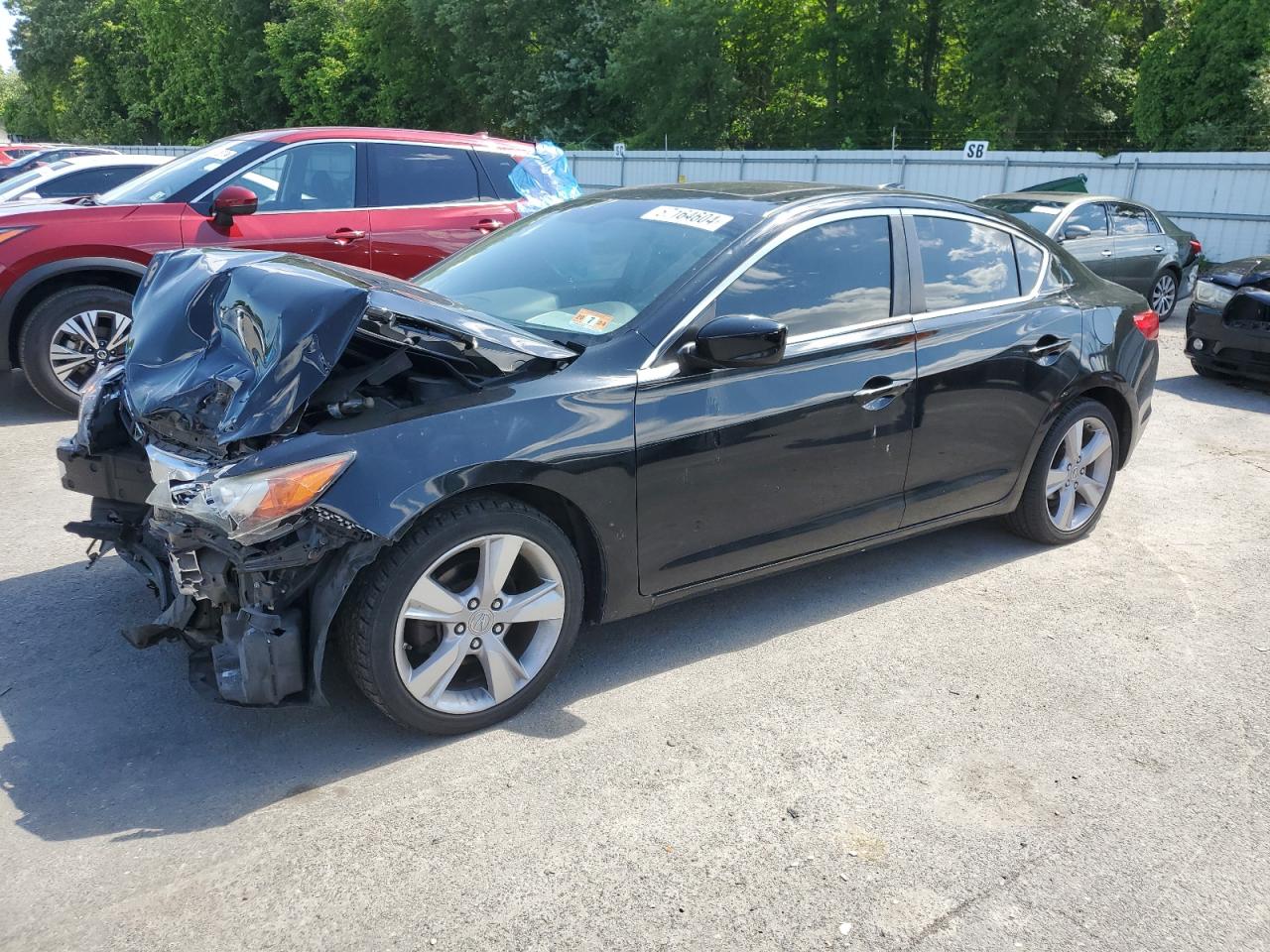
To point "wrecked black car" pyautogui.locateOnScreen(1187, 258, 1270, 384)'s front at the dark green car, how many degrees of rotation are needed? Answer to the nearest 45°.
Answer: approximately 90° to its right

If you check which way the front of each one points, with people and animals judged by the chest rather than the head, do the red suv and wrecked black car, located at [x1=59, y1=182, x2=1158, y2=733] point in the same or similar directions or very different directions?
same or similar directions

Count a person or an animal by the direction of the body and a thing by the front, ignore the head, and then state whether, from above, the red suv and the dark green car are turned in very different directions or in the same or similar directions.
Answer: same or similar directions

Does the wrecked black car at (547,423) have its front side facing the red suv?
no

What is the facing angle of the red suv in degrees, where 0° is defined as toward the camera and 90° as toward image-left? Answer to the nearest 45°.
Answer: approximately 90°

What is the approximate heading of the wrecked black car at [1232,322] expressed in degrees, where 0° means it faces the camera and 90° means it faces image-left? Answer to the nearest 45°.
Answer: approximately 45°

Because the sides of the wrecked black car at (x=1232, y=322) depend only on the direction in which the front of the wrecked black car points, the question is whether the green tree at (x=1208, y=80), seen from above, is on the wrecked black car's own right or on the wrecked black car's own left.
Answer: on the wrecked black car's own right

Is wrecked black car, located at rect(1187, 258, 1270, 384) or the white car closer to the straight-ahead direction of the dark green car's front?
the white car

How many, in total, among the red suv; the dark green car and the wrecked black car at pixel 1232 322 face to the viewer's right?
0

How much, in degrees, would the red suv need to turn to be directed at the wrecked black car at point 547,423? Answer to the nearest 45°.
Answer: approximately 90° to its left

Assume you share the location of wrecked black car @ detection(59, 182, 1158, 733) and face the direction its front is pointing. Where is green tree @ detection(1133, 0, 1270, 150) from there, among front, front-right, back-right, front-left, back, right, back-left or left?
back

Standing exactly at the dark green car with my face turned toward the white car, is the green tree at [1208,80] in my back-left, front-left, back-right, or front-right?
back-right

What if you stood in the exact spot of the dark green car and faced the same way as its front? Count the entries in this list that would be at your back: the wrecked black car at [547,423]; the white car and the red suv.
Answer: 0

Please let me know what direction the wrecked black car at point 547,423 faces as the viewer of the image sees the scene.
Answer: facing the viewer and to the left of the viewer

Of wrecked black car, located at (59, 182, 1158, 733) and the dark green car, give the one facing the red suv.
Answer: the dark green car

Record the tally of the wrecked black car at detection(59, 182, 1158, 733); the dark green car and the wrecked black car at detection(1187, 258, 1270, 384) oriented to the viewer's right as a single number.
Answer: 0

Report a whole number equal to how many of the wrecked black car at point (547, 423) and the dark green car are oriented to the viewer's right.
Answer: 0

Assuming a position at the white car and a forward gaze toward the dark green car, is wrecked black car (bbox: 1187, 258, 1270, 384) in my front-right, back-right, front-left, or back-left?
front-right

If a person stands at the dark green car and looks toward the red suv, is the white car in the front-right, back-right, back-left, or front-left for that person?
front-right
